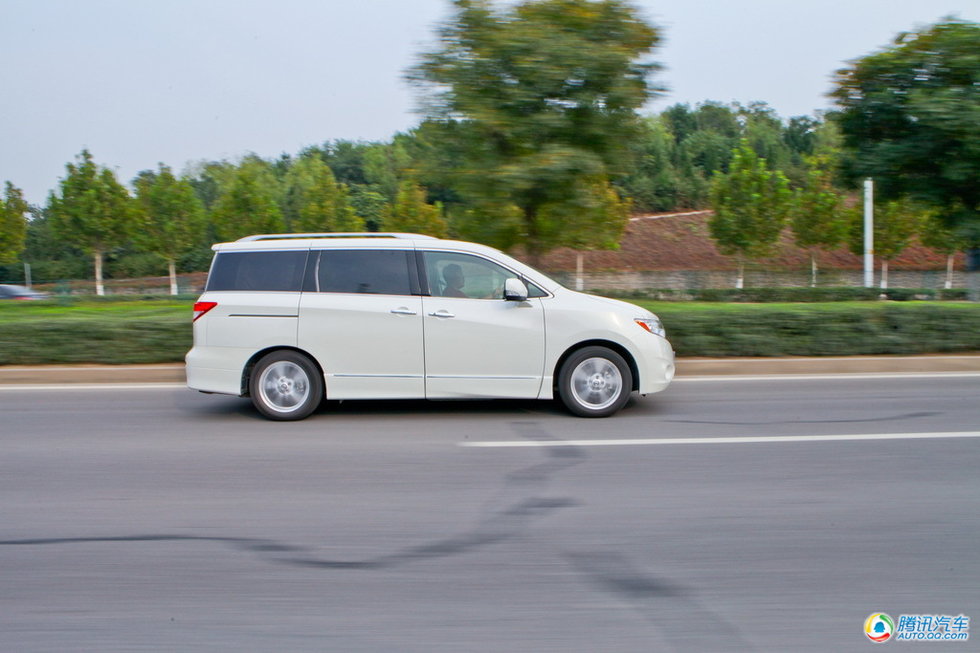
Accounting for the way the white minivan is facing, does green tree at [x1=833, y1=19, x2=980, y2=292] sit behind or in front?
in front

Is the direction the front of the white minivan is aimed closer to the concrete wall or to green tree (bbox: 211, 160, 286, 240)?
the concrete wall

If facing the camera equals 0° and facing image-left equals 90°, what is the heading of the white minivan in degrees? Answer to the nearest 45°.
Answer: approximately 270°

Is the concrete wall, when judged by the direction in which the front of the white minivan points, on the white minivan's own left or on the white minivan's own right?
on the white minivan's own left

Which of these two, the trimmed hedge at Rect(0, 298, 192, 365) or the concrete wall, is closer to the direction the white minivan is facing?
the concrete wall

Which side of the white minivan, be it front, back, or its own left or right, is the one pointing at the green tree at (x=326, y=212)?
left
